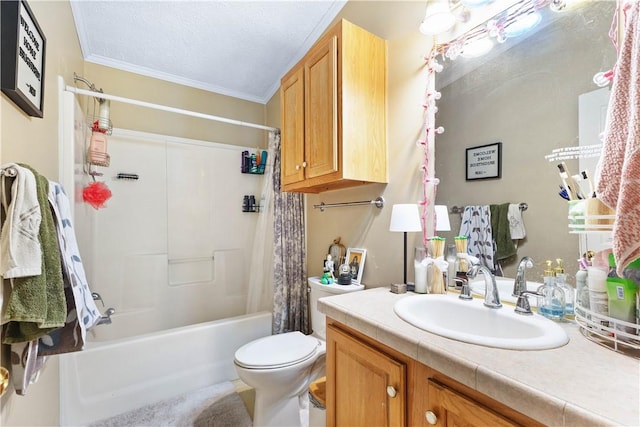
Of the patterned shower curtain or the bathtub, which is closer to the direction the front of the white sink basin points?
the bathtub

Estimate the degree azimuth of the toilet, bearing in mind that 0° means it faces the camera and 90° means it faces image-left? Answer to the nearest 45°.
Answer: approximately 45°

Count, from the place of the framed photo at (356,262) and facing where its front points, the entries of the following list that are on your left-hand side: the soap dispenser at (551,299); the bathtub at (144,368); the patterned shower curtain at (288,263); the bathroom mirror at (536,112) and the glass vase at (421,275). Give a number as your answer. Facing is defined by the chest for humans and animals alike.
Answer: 3

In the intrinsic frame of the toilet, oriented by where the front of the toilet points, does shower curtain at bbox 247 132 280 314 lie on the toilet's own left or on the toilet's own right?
on the toilet's own right

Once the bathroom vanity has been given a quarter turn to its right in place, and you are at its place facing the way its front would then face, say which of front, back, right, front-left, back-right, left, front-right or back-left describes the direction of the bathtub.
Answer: front-left

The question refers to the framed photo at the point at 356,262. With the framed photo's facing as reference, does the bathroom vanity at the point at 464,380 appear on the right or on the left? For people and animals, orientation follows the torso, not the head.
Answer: on its left

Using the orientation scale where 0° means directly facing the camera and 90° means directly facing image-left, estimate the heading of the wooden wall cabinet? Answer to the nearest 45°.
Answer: approximately 45°

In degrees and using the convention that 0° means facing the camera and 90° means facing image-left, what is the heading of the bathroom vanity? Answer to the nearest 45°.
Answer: approximately 45°

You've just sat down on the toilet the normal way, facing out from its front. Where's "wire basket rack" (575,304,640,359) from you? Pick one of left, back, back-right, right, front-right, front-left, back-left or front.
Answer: left

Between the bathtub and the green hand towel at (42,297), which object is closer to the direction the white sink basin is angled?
the green hand towel
